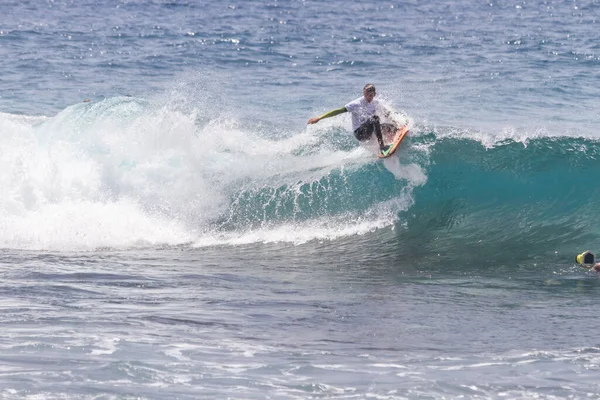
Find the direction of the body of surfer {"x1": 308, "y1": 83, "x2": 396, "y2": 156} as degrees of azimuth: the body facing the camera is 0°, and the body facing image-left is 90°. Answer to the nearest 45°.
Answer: approximately 315°
